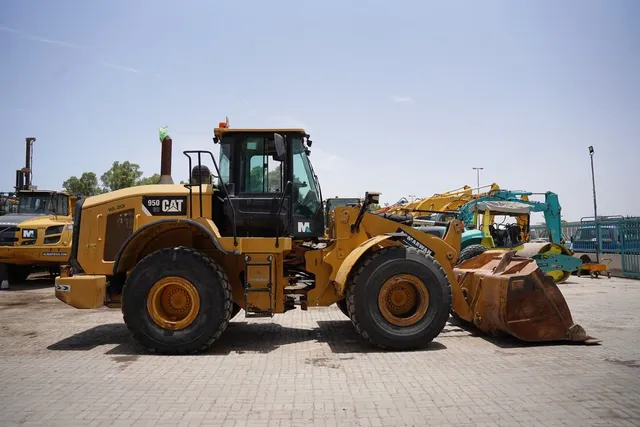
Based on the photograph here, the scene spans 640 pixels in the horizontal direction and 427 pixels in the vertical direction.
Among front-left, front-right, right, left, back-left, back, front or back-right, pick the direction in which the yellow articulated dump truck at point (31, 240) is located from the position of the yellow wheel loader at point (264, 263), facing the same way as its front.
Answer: back-left

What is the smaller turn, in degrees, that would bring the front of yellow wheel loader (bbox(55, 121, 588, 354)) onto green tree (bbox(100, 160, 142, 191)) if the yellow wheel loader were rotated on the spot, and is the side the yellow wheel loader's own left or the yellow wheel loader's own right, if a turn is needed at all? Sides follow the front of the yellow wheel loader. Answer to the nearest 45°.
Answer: approximately 135° to the yellow wheel loader's own left

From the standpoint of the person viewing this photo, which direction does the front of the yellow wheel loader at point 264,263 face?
facing to the right of the viewer

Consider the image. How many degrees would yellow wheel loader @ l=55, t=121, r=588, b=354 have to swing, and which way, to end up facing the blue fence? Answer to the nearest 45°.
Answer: approximately 45° to its left

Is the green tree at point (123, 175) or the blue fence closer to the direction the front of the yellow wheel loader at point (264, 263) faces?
the blue fence

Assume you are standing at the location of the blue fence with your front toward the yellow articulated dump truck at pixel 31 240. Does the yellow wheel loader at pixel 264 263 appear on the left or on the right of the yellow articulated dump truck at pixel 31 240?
left

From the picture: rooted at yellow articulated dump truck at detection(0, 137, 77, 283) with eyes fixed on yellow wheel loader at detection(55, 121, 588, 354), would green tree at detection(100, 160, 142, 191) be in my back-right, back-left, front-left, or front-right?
back-left
